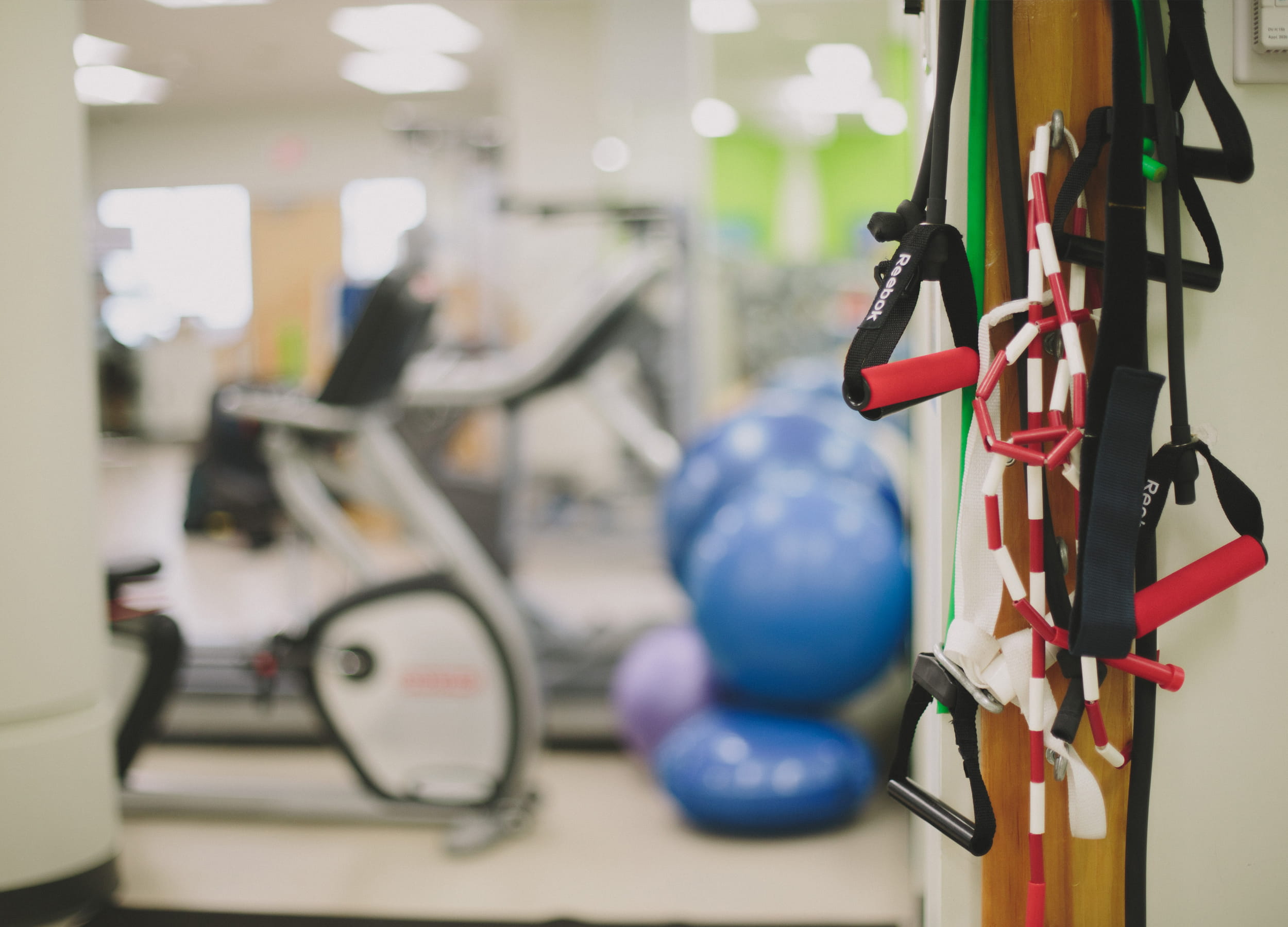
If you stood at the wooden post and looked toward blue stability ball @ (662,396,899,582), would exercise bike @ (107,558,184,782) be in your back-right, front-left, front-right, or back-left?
front-left

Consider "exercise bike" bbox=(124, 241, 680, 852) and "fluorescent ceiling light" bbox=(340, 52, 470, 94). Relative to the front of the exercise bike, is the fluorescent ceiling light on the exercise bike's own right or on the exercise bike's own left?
on the exercise bike's own left

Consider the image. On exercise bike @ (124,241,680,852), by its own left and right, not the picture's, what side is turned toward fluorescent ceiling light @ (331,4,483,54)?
left

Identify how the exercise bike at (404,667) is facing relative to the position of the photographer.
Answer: facing to the right of the viewer

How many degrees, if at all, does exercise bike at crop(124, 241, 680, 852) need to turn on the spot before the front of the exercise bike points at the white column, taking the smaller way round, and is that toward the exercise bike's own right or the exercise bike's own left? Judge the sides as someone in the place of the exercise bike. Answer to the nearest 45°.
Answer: approximately 135° to the exercise bike's own right

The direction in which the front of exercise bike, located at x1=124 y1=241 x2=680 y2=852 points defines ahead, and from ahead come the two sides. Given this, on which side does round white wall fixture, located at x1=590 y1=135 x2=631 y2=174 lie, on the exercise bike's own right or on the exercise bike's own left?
on the exercise bike's own left
